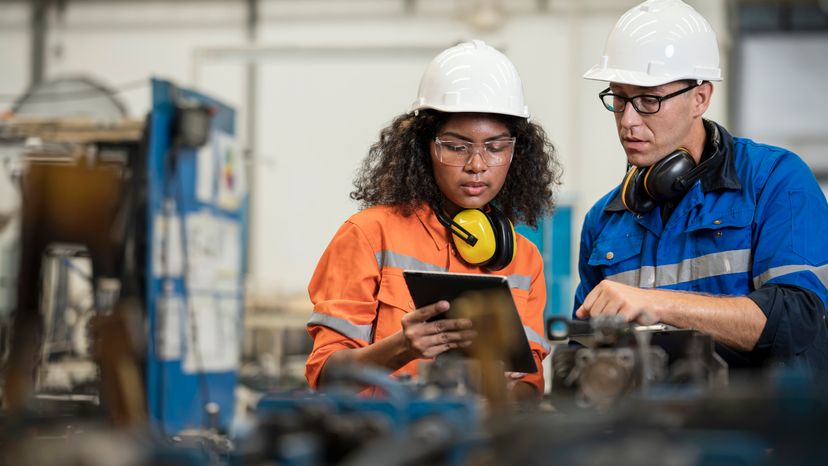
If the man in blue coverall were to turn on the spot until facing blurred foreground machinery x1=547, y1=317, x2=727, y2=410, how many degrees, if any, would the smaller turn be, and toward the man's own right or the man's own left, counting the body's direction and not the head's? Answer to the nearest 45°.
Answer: approximately 45° to the man's own left

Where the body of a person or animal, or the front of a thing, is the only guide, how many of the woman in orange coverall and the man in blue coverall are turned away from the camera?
0

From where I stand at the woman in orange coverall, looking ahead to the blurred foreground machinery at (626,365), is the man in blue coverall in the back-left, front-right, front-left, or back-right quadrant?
front-left

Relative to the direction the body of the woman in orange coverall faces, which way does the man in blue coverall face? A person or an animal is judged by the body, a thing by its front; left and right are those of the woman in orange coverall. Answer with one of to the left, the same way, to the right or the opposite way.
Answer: to the right

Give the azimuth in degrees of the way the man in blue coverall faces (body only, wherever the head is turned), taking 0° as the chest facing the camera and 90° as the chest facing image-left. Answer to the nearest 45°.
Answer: approximately 45°

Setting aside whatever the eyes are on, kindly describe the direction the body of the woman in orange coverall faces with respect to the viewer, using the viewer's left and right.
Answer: facing the viewer and to the right of the viewer

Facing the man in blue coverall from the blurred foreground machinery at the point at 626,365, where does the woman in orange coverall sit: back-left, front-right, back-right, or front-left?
front-left

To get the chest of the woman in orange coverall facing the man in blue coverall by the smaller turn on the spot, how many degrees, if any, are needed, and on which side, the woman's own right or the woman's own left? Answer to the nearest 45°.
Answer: approximately 45° to the woman's own left

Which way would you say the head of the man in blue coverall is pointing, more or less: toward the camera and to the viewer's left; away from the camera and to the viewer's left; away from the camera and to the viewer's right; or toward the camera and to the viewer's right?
toward the camera and to the viewer's left

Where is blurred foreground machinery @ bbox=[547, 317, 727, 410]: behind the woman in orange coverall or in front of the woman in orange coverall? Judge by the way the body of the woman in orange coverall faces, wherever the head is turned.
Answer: in front
